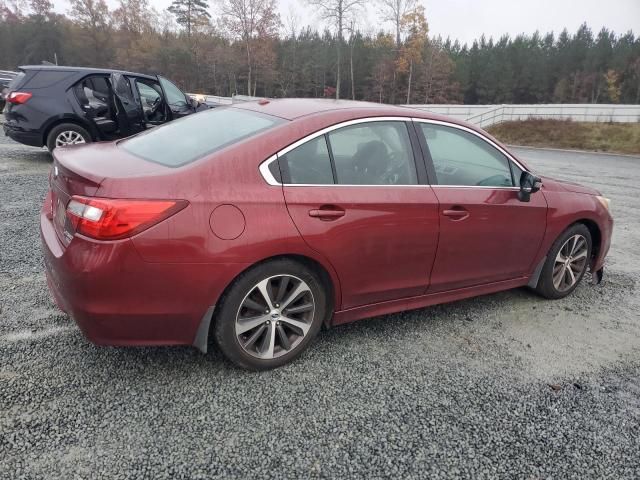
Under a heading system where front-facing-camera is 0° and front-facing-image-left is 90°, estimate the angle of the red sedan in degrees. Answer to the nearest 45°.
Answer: approximately 225°

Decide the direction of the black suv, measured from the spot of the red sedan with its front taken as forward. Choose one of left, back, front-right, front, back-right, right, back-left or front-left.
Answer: left

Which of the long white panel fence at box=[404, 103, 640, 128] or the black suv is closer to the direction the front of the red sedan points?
the long white panel fence

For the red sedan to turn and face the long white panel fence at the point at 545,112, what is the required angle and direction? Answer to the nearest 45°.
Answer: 0° — it already faces it

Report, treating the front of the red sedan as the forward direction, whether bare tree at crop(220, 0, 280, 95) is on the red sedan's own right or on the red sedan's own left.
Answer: on the red sedan's own left

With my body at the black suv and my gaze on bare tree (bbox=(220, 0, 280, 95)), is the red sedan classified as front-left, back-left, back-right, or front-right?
back-right

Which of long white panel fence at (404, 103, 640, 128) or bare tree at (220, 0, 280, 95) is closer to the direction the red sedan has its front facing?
the long white panel fence
